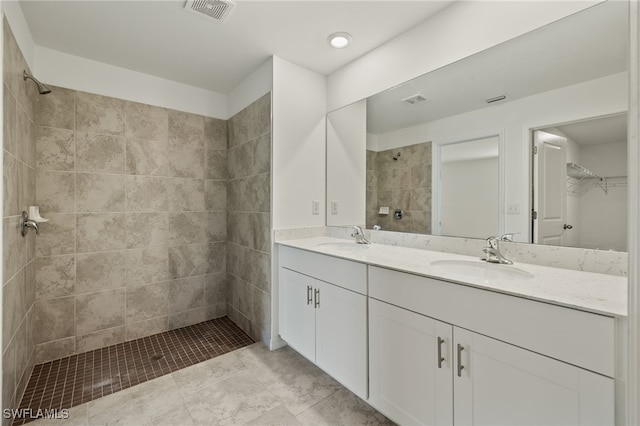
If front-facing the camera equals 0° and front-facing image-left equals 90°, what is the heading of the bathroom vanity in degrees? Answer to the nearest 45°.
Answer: approximately 45°

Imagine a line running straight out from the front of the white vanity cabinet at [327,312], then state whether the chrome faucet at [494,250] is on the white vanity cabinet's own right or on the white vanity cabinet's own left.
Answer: on the white vanity cabinet's own left
